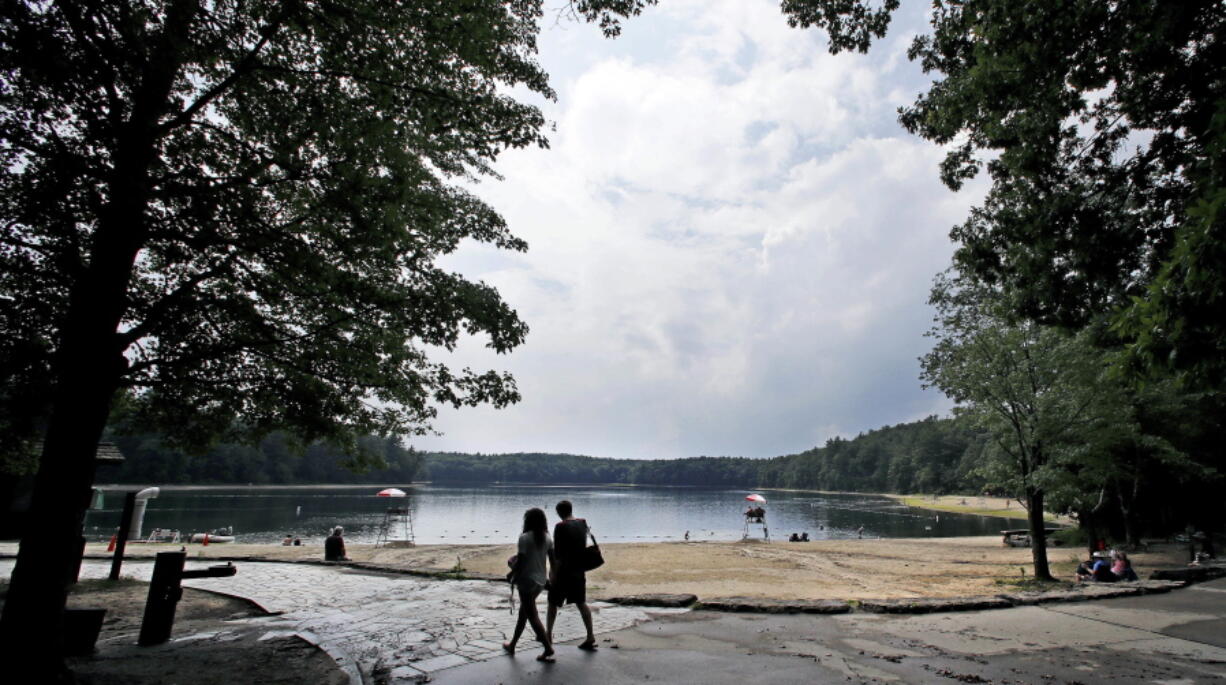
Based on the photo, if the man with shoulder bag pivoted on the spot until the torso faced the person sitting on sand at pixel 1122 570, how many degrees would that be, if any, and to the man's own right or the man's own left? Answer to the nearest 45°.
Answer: approximately 90° to the man's own right

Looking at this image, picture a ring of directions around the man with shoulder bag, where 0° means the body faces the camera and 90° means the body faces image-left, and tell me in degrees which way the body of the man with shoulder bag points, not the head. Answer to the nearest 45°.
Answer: approximately 135°

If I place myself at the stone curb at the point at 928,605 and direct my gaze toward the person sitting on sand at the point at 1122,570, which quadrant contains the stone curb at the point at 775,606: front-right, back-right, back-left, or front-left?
back-left

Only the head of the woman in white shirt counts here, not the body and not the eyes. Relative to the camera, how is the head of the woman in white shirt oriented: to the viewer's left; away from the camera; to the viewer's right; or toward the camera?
away from the camera

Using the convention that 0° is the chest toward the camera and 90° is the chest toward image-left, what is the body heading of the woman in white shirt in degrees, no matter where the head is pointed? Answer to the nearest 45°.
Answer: approximately 135°

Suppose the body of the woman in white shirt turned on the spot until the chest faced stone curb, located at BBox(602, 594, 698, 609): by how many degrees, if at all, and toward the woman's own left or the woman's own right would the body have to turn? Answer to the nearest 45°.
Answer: approximately 90° to the woman's own right

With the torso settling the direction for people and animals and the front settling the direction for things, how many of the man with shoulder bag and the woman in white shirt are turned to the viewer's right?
0

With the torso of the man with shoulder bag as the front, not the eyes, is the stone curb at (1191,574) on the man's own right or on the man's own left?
on the man's own right

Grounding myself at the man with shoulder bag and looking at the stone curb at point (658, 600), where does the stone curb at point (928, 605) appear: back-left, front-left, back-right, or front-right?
front-right

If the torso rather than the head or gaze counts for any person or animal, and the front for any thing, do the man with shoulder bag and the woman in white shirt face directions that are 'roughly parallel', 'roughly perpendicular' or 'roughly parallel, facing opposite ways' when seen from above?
roughly parallel

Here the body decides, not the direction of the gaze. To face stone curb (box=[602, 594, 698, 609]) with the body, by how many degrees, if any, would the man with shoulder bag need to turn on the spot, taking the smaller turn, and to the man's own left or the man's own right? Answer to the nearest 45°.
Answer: approximately 90° to the man's own right
